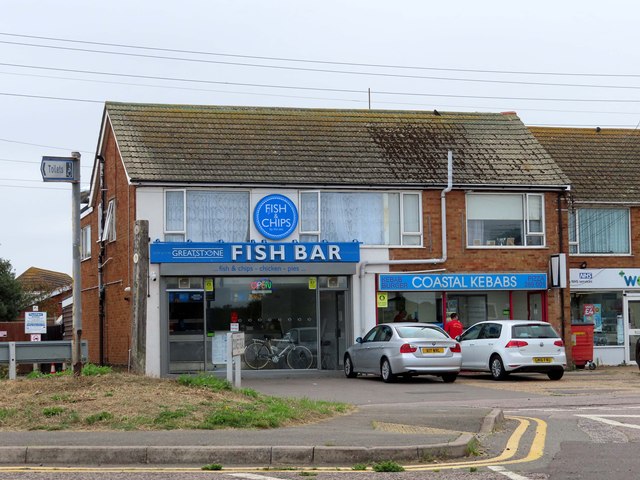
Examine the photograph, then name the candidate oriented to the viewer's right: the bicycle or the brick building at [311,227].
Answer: the bicycle

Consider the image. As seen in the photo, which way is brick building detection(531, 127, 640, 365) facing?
toward the camera

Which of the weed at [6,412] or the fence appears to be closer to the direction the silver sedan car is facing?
the fence

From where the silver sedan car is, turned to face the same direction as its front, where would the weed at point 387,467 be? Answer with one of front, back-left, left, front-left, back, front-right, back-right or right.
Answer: back-left

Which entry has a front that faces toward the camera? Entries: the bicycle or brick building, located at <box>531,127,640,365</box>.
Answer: the brick building

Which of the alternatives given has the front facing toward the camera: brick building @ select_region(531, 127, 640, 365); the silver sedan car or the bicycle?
the brick building

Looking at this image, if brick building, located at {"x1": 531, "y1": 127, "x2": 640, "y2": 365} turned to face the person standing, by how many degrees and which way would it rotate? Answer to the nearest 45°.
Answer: approximately 45° to its right

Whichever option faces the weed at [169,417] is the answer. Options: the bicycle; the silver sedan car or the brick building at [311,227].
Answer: the brick building

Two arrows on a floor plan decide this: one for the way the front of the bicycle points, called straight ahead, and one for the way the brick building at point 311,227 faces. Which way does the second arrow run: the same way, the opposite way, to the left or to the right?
to the right

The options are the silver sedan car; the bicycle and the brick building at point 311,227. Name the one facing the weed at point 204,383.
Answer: the brick building

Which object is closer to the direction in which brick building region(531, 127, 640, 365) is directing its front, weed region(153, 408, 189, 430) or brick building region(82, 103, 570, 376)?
the weed

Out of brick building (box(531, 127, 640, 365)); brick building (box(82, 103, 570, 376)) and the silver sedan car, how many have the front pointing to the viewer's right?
0

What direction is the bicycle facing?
to the viewer's right

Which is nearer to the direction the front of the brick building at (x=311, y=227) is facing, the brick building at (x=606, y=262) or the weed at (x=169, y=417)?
the weed
